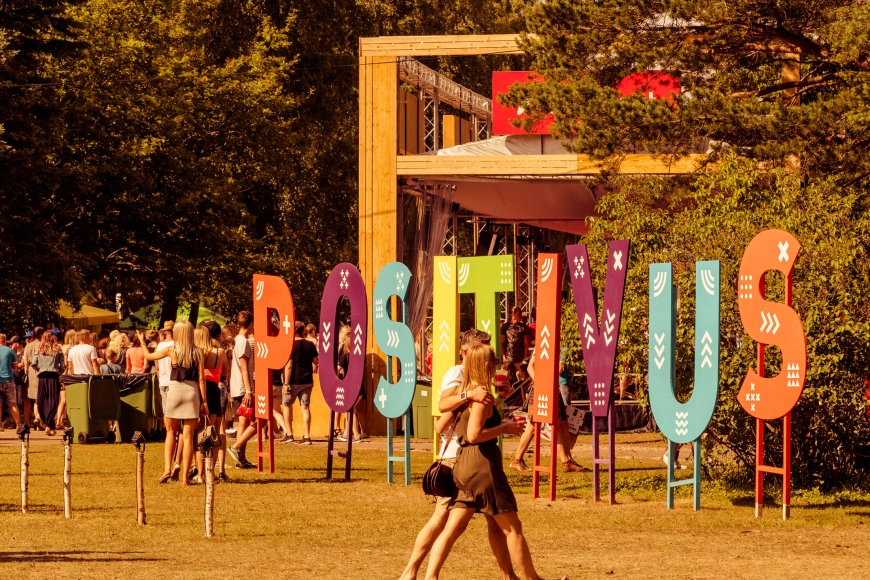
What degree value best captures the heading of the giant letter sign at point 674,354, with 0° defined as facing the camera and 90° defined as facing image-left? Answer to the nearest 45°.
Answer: approximately 0°

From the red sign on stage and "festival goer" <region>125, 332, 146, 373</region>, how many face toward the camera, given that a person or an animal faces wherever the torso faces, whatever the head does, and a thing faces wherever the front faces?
1

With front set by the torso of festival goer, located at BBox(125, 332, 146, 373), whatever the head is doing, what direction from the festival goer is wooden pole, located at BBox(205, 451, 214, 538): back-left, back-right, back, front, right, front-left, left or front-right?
back

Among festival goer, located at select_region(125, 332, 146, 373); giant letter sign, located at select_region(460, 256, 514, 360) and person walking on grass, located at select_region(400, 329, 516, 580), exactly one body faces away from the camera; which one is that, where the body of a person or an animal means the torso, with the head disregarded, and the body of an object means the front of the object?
the festival goer

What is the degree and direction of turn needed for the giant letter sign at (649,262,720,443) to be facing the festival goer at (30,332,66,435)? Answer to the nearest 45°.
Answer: approximately 135° to its right

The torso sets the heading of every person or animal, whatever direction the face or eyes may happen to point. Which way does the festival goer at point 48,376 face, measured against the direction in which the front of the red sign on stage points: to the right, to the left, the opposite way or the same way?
the opposite way

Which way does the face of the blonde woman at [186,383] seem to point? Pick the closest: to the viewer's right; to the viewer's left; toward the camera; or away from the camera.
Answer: away from the camera

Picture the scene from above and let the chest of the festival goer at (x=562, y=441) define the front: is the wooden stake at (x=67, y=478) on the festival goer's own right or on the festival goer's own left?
on the festival goer's own right

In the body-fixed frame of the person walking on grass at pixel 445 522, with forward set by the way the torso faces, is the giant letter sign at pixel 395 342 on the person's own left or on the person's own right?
on the person's own left

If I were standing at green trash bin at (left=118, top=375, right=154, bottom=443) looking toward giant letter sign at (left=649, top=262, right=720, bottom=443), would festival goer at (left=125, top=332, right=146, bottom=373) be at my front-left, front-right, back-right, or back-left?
back-left
